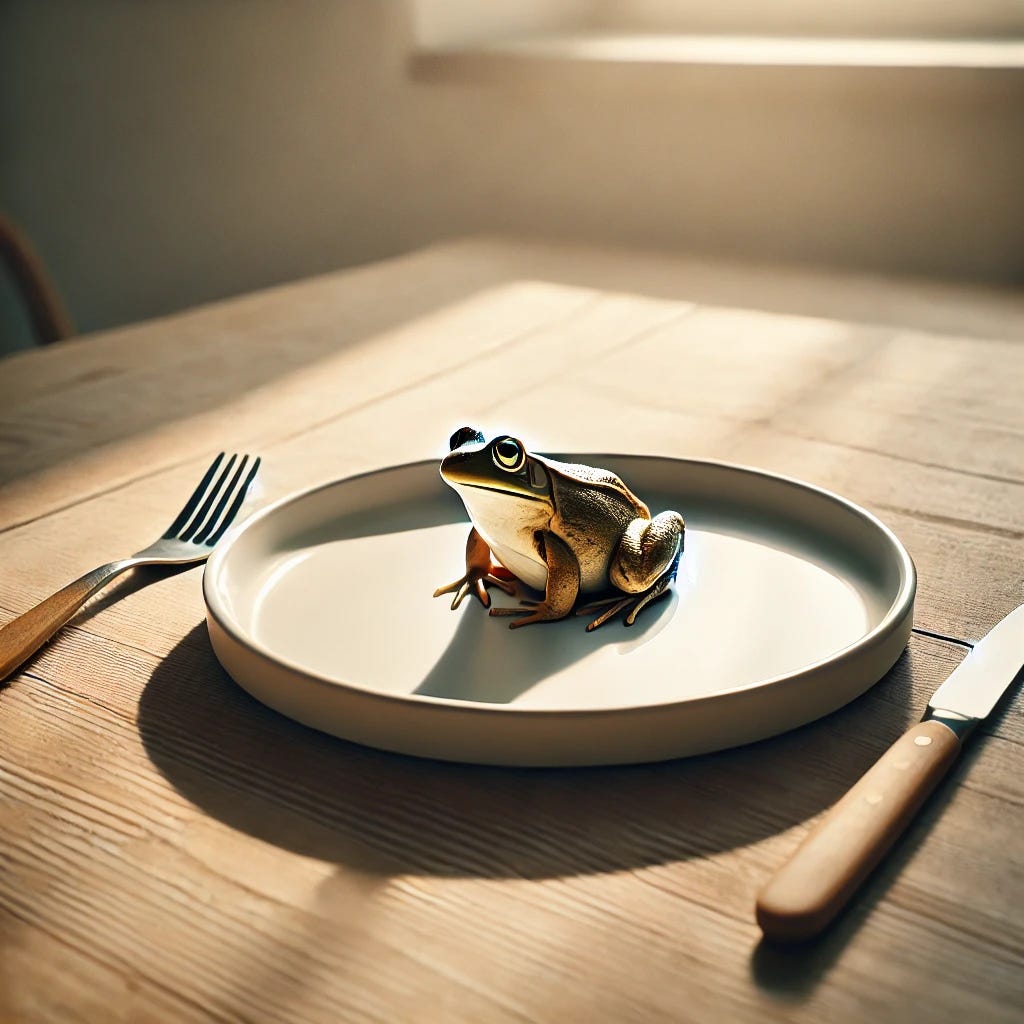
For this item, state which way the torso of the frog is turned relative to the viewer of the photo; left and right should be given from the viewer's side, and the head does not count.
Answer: facing the viewer and to the left of the viewer
